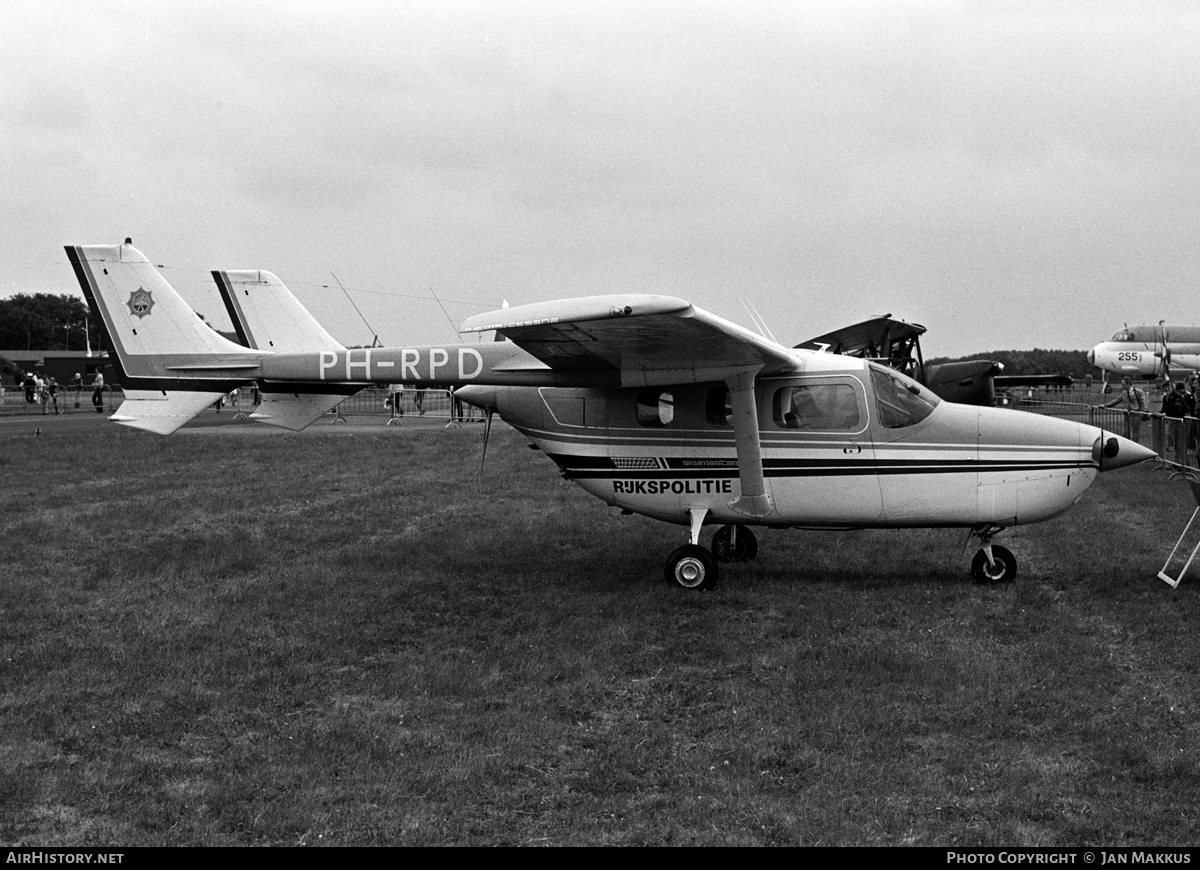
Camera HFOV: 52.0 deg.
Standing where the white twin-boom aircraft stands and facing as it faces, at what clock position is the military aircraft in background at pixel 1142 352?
The military aircraft in background is roughly at 10 o'clock from the white twin-boom aircraft.

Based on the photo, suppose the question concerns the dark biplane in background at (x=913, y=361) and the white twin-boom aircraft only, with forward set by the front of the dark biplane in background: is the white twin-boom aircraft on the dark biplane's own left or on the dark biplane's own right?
on the dark biplane's own right

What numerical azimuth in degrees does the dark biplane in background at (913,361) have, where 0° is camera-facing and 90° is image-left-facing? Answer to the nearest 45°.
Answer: approximately 315°

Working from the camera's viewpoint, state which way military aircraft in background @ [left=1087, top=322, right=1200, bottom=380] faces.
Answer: facing to the left of the viewer

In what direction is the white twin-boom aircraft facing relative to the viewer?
to the viewer's right

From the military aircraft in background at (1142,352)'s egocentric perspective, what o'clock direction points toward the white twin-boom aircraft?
The white twin-boom aircraft is roughly at 9 o'clock from the military aircraft in background.

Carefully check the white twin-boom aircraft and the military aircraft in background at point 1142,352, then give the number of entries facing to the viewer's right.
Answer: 1

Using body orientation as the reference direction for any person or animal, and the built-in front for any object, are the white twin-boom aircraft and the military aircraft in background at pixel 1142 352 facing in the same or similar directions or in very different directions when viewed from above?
very different directions
